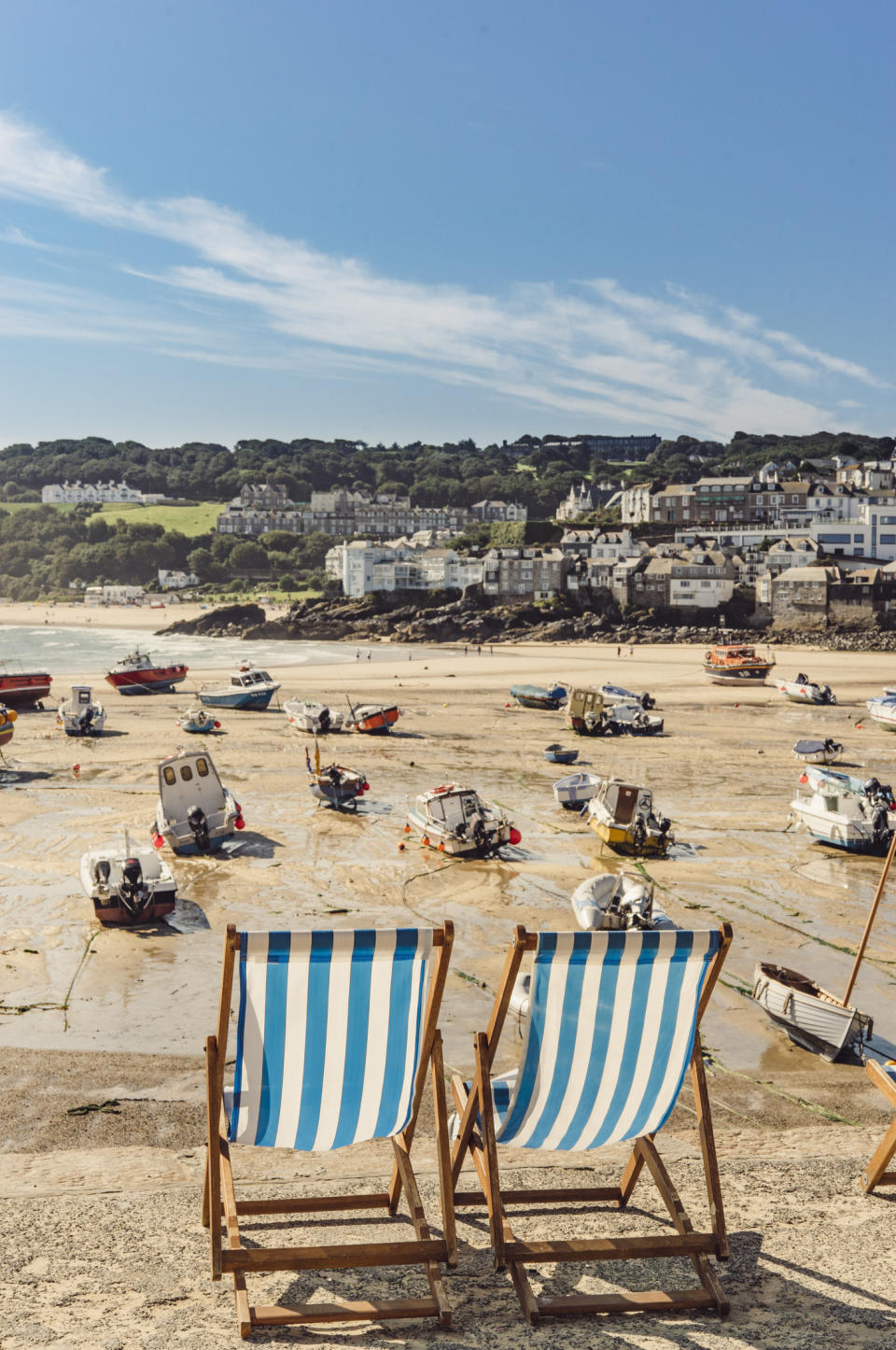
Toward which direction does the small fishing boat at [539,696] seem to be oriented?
to the viewer's left

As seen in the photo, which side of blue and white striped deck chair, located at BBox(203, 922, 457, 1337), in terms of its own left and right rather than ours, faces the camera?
back

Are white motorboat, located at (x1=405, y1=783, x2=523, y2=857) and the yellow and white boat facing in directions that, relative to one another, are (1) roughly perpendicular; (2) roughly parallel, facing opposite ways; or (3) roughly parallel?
roughly parallel

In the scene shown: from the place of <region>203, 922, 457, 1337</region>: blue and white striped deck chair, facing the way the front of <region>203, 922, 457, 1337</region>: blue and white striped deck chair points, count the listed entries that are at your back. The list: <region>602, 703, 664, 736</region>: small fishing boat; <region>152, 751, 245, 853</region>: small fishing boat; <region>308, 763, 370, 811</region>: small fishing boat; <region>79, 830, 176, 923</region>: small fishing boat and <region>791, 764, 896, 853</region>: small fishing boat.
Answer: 0

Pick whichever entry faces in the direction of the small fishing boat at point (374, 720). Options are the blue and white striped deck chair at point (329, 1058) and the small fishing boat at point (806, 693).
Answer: the blue and white striped deck chair

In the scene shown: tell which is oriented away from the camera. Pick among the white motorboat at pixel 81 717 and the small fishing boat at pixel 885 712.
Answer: the white motorboat

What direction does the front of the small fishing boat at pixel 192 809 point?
away from the camera

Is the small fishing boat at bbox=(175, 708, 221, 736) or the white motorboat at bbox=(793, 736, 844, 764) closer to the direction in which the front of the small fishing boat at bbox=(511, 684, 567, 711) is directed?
the small fishing boat

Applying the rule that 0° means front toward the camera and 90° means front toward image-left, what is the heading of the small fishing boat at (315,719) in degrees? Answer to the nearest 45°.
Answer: approximately 135°

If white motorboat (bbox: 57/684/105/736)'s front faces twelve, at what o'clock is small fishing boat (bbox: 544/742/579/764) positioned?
The small fishing boat is roughly at 4 o'clock from the white motorboat.

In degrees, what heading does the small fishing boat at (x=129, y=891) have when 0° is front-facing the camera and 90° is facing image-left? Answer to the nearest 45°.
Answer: approximately 180°

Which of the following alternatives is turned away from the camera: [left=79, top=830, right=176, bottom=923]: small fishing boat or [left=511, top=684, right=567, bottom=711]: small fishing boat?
[left=79, top=830, right=176, bottom=923]: small fishing boat

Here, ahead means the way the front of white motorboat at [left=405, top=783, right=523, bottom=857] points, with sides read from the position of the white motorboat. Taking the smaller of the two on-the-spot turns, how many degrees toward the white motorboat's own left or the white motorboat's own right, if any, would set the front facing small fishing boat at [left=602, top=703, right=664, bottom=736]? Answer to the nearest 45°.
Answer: approximately 45° to the white motorboat's own right

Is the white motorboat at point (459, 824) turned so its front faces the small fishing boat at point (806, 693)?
no

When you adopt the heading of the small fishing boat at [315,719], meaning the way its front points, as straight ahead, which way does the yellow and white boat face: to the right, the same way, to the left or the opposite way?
the same way
